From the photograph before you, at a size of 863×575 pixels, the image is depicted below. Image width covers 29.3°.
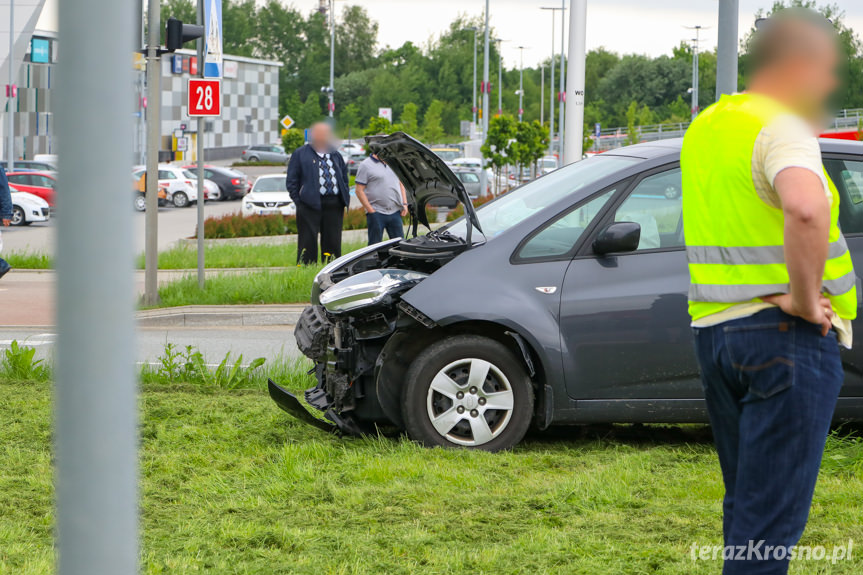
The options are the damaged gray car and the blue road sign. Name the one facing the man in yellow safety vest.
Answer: the blue road sign

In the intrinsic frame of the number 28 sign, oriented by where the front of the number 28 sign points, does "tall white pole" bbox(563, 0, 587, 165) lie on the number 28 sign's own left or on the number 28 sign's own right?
on the number 28 sign's own left

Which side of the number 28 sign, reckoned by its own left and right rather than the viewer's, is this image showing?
front

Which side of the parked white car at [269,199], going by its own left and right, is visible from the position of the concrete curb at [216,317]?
front

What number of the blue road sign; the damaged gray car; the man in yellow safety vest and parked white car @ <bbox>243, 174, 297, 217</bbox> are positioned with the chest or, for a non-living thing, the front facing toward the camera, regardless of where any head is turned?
2

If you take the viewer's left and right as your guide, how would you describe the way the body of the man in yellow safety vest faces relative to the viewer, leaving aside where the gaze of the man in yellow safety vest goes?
facing away from the viewer and to the right of the viewer

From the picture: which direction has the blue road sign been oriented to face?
toward the camera

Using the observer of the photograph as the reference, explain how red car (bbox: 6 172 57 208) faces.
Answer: facing the viewer and to the right of the viewer

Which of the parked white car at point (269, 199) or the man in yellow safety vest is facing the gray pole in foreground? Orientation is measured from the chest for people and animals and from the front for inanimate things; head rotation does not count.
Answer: the parked white car

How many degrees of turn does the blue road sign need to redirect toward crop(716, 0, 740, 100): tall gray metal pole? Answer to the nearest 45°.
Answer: approximately 45° to its left

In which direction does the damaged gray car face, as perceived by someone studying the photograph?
facing to the left of the viewer
